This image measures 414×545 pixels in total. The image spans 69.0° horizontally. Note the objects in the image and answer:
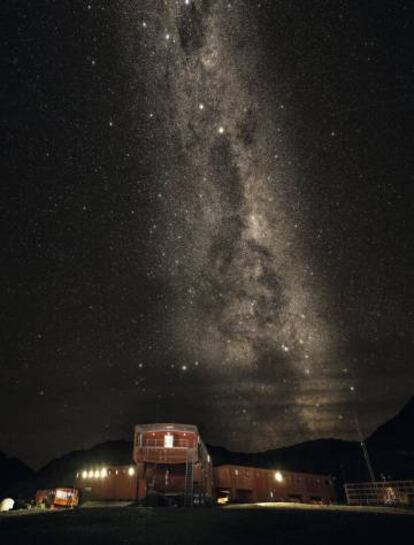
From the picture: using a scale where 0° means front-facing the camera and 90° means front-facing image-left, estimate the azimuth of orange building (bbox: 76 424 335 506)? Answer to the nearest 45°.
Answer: approximately 0°

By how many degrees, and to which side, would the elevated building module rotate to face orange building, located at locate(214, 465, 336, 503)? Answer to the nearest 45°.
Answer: approximately 135° to its left

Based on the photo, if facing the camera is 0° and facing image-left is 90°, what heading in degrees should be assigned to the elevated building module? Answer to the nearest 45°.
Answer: approximately 0°
